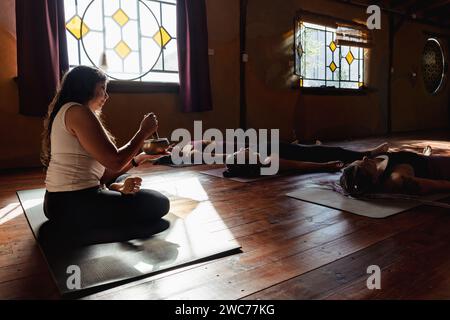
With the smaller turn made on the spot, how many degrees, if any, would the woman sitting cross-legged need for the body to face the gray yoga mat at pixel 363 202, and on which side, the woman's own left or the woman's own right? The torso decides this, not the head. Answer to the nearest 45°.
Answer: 0° — they already face it

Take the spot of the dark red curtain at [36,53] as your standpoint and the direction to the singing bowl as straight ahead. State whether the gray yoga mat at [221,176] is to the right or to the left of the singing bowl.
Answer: left

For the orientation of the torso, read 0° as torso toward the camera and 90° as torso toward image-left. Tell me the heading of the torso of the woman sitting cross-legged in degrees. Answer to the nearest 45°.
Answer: approximately 270°

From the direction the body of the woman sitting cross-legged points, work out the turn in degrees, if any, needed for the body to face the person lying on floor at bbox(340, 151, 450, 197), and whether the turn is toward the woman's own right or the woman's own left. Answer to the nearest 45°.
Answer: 0° — they already face them

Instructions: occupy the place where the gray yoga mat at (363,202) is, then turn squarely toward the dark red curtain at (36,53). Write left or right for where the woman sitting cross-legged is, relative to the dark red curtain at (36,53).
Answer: left

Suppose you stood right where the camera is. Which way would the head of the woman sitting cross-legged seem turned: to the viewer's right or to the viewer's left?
to the viewer's right
